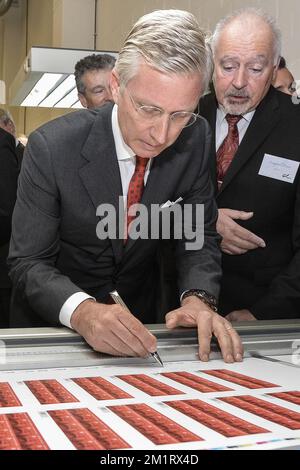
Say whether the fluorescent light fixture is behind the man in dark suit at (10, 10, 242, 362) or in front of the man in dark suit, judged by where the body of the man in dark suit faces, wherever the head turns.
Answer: behind

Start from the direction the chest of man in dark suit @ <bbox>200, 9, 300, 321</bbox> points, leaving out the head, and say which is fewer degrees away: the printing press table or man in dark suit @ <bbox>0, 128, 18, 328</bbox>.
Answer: the printing press table

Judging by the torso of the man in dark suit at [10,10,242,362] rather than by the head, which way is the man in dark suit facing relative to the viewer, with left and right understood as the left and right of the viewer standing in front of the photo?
facing the viewer and to the right of the viewer

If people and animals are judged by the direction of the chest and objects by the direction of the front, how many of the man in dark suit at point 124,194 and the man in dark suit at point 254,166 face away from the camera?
0

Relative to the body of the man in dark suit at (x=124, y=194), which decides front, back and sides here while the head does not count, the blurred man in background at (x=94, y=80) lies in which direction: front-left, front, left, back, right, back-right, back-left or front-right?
back-left

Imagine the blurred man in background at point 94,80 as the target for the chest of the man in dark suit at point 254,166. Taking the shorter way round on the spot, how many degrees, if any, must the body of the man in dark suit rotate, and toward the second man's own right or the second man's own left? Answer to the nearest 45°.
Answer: approximately 90° to the second man's own right

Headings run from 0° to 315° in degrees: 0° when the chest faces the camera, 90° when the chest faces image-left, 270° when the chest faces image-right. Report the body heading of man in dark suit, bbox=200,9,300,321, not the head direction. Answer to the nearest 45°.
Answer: approximately 45°

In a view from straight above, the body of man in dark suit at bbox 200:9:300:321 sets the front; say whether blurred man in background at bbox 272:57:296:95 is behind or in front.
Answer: behind
